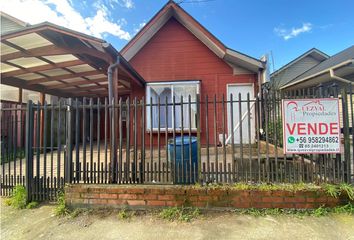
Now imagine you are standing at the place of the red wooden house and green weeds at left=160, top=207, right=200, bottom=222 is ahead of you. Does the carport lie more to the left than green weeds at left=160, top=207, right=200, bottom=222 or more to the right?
right

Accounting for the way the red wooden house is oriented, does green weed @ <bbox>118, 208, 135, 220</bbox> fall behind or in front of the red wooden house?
in front

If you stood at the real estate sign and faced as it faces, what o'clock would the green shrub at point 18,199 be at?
The green shrub is roughly at 2 o'clock from the real estate sign.

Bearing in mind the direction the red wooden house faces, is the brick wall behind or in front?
in front

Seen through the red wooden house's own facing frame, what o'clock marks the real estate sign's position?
The real estate sign is roughly at 11 o'clock from the red wooden house.

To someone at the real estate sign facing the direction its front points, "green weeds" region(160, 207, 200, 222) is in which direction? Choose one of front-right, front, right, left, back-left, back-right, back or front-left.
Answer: front-right

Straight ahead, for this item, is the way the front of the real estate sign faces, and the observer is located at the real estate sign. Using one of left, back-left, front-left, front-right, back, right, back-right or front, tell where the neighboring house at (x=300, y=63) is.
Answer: back

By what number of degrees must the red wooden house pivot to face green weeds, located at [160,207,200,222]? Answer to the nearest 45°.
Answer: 0° — it already faces it

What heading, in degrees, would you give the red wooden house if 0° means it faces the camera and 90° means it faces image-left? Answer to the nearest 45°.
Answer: approximately 0°

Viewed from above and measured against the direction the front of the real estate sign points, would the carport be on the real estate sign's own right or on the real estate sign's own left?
on the real estate sign's own right

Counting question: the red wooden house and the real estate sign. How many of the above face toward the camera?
2

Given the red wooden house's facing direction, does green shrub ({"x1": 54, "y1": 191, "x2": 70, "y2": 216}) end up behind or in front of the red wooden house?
in front

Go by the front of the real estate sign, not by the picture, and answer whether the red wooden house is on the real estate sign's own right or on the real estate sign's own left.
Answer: on the real estate sign's own right
